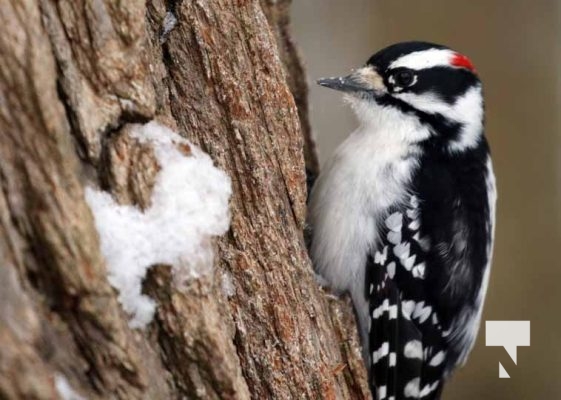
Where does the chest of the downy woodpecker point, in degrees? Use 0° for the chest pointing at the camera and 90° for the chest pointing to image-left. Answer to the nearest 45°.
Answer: approximately 90°

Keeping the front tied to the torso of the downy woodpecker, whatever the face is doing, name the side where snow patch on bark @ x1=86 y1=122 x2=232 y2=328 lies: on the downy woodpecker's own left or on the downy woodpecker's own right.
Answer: on the downy woodpecker's own left

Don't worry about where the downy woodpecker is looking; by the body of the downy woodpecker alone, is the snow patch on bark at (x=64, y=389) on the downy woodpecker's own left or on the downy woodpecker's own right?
on the downy woodpecker's own left
